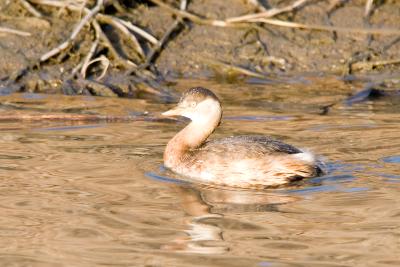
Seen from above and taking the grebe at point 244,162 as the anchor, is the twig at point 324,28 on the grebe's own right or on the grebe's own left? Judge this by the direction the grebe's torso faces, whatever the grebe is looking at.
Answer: on the grebe's own right

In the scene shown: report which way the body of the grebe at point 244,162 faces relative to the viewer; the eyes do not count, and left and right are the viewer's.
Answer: facing to the left of the viewer

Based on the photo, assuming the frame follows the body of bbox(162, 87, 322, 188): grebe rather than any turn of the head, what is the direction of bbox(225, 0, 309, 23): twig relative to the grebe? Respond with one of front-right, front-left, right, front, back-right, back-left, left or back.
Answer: right

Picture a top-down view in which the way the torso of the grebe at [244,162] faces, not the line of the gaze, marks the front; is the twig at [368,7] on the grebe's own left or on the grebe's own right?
on the grebe's own right

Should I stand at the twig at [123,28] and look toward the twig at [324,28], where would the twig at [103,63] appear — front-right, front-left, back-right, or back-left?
back-right

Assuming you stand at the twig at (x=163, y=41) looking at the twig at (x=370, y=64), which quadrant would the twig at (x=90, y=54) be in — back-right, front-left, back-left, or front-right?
back-right

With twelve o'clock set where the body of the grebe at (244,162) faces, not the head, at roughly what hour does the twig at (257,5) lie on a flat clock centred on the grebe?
The twig is roughly at 3 o'clock from the grebe.

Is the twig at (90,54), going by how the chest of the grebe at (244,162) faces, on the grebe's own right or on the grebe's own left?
on the grebe's own right

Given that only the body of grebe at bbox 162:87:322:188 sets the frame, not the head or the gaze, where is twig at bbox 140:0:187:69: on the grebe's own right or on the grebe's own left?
on the grebe's own right

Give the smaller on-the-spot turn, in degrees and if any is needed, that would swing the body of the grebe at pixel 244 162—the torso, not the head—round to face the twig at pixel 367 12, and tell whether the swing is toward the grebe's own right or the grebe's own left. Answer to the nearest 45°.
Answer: approximately 90° to the grebe's own right

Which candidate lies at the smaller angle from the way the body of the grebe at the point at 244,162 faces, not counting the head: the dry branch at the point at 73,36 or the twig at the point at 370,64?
the dry branch

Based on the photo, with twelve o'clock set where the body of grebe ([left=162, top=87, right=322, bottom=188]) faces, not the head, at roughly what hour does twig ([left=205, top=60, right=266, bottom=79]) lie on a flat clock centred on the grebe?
The twig is roughly at 3 o'clock from the grebe.
